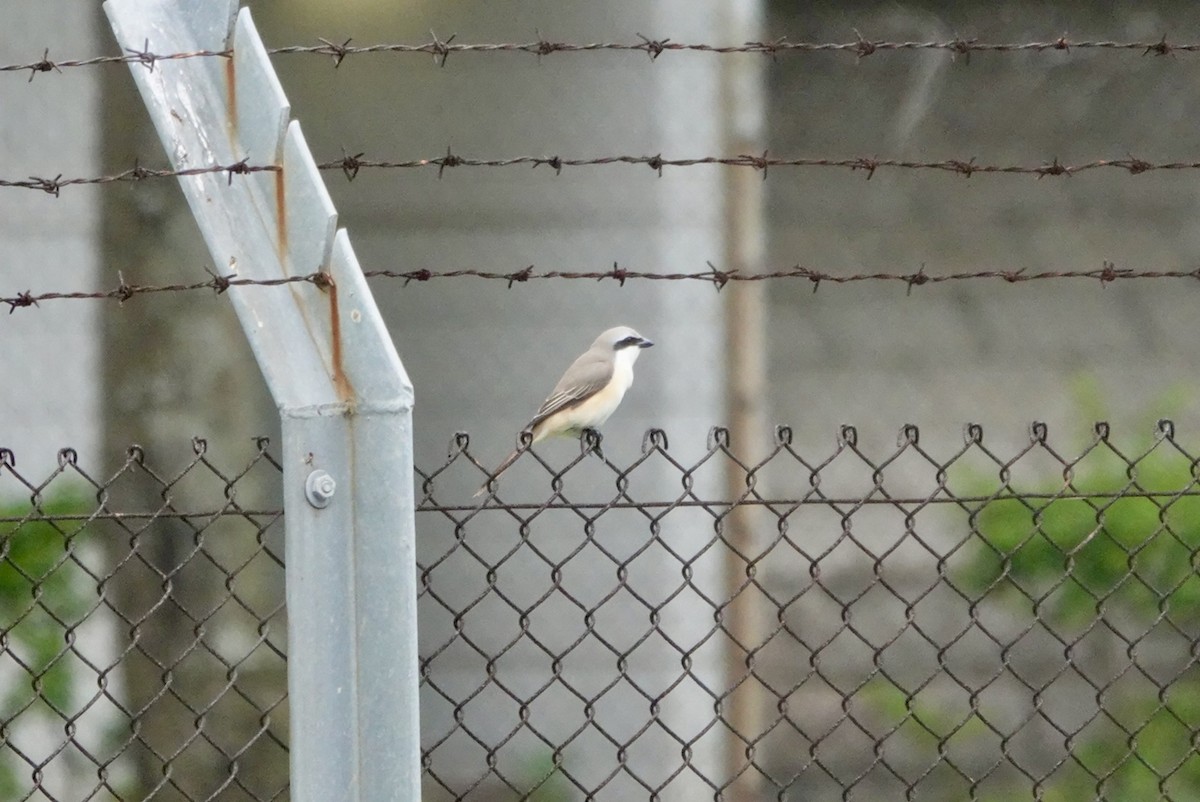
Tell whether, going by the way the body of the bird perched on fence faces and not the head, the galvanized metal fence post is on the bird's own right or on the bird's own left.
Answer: on the bird's own right

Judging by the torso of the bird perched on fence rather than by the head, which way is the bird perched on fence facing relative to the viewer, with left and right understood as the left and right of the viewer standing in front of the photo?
facing to the right of the viewer

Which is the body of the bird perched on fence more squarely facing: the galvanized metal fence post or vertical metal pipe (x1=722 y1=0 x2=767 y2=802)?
the vertical metal pipe
